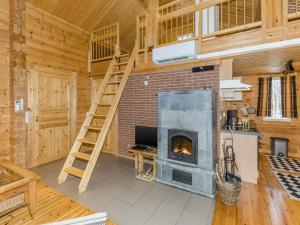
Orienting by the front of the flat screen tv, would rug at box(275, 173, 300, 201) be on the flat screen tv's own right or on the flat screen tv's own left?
on the flat screen tv's own left

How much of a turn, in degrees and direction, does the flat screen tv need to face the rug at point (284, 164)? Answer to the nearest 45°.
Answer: approximately 135° to its left

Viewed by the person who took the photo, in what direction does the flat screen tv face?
facing the viewer and to the left of the viewer

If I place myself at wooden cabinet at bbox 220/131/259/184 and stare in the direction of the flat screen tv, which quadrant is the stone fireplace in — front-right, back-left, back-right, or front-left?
front-left

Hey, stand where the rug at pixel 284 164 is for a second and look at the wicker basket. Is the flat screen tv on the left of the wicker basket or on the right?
right

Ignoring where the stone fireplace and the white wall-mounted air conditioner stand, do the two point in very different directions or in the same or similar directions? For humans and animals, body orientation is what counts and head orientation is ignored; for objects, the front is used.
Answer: same or similar directions
